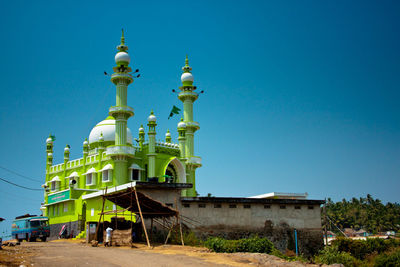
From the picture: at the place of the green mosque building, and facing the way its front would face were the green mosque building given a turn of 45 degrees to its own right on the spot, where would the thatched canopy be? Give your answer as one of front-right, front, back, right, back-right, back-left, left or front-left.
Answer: front

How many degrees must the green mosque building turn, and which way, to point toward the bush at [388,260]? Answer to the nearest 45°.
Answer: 0° — it already faces it

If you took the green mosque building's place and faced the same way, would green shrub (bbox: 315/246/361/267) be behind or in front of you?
in front

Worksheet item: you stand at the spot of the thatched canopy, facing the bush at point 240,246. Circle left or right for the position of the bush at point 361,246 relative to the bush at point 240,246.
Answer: left
